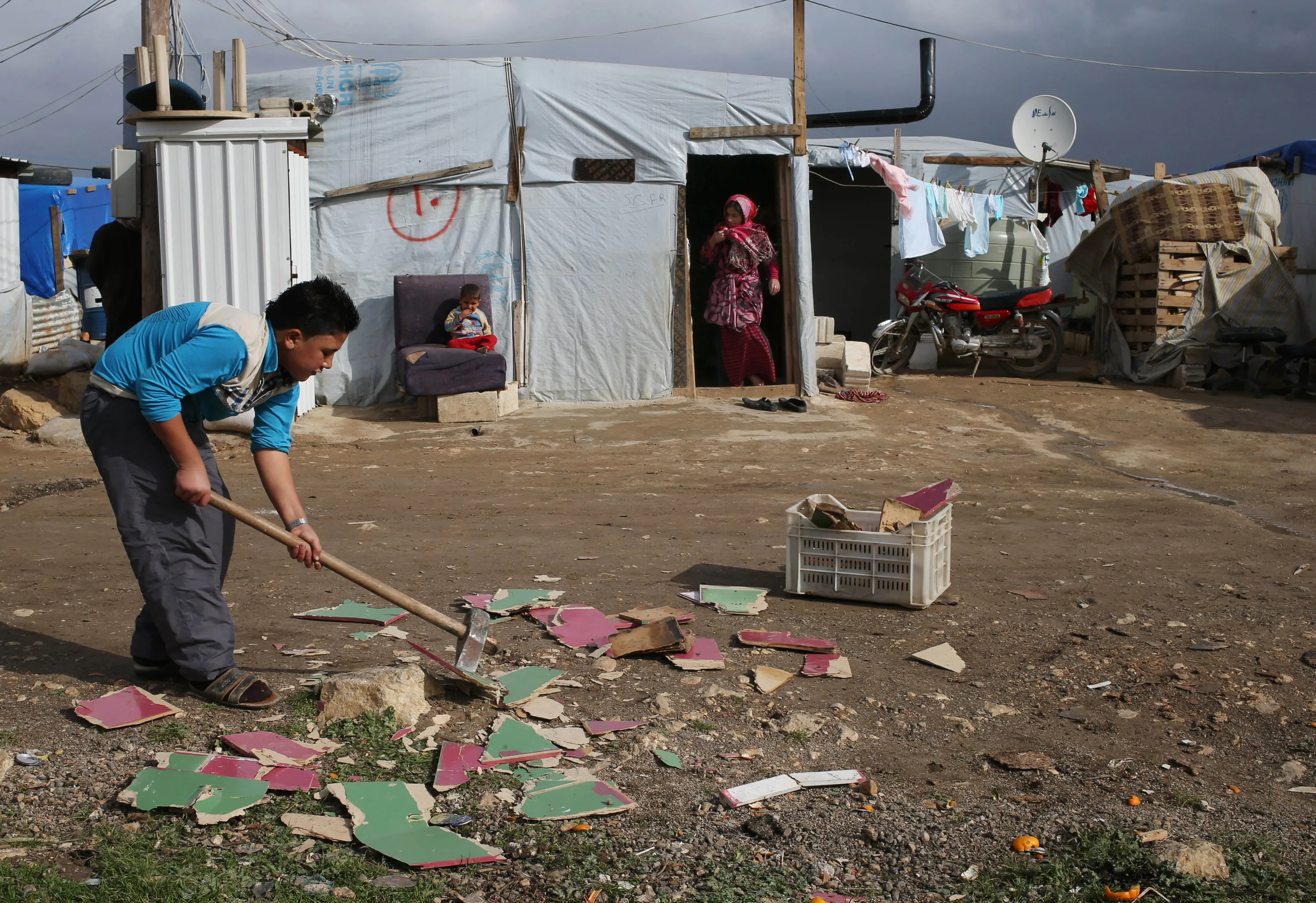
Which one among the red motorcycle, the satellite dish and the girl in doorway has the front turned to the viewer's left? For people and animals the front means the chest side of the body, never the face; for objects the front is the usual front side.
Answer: the red motorcycle

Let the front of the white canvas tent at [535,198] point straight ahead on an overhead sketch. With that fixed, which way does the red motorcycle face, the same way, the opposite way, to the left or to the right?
to the right

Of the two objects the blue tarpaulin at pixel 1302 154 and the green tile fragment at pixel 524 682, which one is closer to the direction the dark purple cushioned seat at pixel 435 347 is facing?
the green tile fragment

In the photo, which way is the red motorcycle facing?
to the viewer's left
